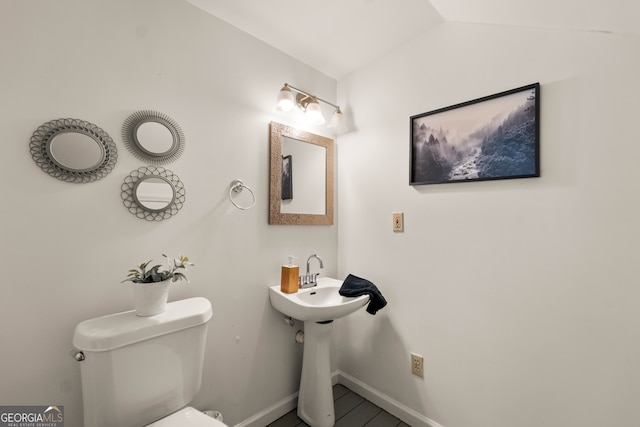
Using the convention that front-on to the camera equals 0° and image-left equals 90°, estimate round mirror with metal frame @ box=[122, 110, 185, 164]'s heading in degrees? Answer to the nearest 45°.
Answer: approximately 315°

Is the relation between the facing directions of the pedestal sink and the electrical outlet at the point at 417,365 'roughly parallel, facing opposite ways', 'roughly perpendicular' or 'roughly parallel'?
roughly perpendicular

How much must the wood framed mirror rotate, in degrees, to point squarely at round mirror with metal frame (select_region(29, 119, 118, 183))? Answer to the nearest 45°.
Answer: approximately 90° to its right

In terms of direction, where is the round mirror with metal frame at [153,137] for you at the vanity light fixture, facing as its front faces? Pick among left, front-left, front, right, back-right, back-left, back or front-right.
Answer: right

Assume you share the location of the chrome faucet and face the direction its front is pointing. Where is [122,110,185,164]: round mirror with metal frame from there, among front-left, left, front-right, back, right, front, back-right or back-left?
right

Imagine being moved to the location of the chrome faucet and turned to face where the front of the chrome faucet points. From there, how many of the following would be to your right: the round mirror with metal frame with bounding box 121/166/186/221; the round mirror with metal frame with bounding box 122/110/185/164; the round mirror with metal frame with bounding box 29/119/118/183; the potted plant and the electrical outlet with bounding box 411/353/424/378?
4

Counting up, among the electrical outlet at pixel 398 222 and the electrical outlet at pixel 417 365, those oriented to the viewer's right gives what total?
0

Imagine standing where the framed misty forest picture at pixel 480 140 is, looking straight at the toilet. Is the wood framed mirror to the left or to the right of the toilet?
right

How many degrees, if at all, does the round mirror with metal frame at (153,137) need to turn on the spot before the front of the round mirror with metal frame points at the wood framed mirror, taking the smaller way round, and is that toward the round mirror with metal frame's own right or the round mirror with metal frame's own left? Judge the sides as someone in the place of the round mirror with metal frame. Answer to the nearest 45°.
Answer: approximately 45° to the round mirror with metal frame's own left

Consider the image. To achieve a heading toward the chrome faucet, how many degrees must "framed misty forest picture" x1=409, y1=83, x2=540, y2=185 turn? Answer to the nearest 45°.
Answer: approximately 45° to its right
